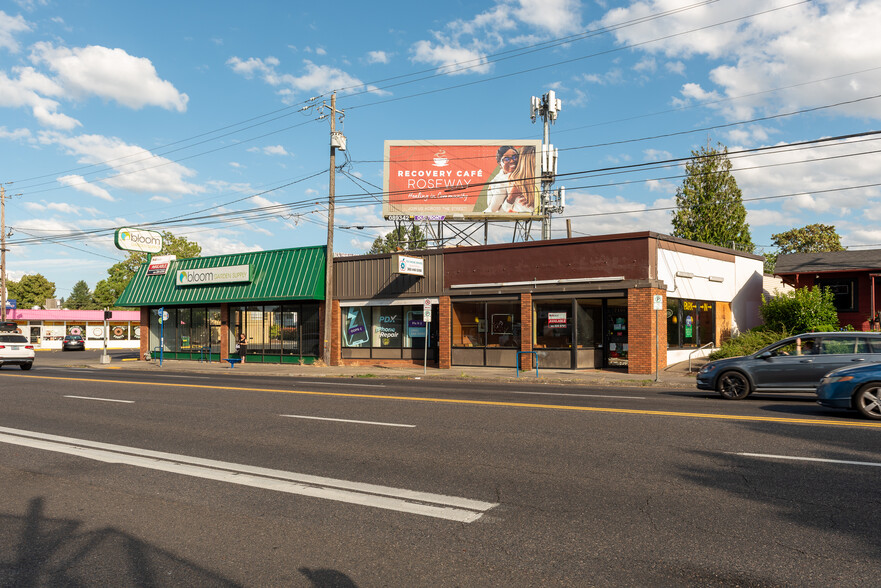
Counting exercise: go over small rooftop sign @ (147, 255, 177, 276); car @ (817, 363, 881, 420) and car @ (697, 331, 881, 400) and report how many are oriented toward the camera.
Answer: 1

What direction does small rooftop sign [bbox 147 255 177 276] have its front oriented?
toward the camera

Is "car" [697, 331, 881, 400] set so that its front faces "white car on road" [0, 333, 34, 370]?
yes

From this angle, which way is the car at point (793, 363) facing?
to the viewer's left

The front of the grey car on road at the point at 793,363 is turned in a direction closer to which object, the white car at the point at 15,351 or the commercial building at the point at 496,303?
the white car

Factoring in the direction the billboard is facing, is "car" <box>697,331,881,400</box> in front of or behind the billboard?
in front

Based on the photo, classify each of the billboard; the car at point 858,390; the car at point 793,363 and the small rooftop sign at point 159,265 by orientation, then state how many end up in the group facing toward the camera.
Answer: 2

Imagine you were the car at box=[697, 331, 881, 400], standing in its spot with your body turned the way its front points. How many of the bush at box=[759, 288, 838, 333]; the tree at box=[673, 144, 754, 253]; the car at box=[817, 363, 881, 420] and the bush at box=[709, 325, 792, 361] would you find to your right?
3

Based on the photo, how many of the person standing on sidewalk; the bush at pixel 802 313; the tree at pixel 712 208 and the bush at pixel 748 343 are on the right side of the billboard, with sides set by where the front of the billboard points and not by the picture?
1

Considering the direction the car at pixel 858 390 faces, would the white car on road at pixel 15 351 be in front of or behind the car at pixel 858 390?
in front

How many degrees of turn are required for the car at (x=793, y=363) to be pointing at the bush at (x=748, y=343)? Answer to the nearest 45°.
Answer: approximately 90° to its right

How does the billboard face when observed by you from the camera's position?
facing the viewer

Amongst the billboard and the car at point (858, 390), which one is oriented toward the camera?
the billboard

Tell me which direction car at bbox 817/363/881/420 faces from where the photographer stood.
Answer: facing to the left of the viewer

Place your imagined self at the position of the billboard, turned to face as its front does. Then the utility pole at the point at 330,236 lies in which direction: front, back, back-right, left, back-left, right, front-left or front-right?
front-right

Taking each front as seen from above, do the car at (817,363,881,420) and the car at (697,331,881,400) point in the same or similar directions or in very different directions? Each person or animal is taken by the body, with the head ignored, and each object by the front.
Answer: same or similar directions
